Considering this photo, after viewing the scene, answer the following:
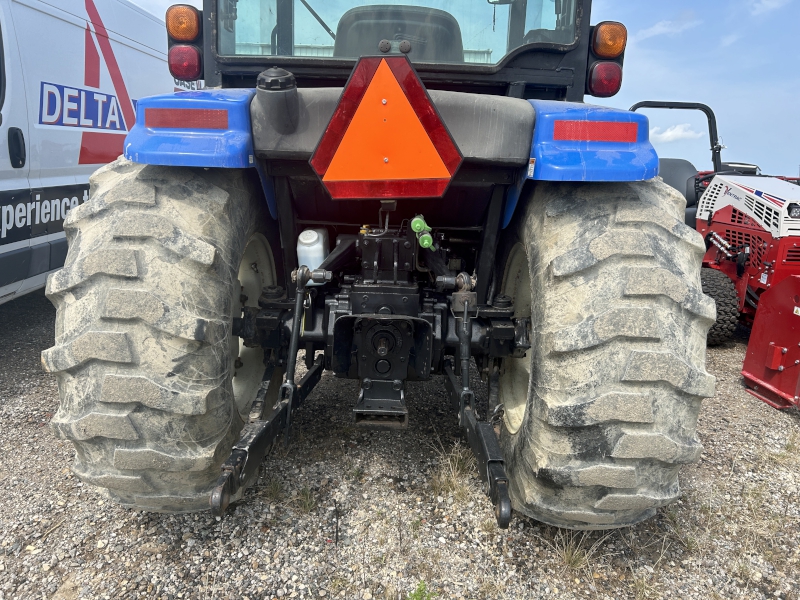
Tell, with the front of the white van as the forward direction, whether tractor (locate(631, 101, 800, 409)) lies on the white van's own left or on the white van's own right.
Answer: on the white van's own left

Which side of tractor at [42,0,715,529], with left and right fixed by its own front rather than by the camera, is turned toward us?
back

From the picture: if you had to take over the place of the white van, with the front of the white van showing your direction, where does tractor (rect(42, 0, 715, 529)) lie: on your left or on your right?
on your left

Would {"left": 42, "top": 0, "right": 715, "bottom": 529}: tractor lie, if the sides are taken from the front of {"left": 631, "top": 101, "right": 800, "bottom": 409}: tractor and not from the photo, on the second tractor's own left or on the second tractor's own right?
on the second tractor's own right

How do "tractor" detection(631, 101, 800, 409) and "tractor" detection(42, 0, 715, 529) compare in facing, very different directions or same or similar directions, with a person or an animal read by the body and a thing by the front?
very different directions

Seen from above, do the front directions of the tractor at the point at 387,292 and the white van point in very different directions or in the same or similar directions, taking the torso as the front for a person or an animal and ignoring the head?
very different directions

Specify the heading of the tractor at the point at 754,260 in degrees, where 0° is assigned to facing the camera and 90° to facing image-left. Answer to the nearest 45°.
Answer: approximately 315°
